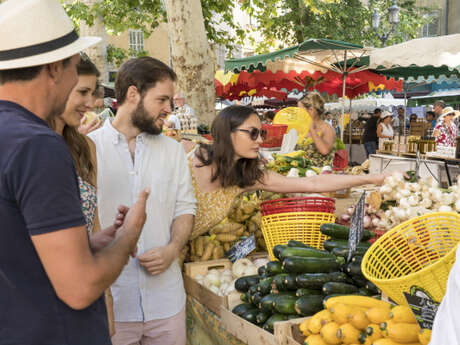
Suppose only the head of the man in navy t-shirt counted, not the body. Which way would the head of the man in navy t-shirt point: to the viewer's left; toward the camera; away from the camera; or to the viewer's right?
to the viewer's right

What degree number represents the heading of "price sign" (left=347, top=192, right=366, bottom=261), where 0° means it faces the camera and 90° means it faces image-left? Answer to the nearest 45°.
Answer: approximately 90°

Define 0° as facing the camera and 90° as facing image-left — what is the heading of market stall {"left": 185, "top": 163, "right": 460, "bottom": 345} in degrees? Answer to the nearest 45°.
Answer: approximately 45°

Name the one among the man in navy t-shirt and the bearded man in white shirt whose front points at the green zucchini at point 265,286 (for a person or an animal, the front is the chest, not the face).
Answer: the man in navy t-shirt

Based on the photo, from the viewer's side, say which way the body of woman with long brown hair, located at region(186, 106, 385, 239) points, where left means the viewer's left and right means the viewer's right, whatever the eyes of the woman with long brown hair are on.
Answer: facing the viewer and to the right of the viewer

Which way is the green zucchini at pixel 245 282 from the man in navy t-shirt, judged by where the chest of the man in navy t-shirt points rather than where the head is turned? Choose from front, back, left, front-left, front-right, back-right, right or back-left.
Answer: front

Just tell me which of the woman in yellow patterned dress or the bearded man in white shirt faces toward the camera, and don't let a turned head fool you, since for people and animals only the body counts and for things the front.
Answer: the bearded man in white shirt

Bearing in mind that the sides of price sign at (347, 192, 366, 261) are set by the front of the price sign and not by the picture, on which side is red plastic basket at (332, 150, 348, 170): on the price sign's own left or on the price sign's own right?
on the price sign's own right

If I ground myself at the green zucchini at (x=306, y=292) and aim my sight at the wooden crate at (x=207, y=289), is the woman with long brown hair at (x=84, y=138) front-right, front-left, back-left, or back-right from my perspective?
front-left

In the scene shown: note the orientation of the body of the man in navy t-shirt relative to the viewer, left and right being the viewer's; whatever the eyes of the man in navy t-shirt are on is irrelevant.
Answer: facing away from the viewer and to the right of the viewer

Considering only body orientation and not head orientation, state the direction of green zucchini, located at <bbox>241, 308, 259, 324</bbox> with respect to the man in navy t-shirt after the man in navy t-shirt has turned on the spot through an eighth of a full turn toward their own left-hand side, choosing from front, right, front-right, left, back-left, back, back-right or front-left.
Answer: front-right

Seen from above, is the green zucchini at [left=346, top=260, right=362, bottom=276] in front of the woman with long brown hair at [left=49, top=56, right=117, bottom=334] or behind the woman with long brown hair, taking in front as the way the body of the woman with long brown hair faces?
in front
